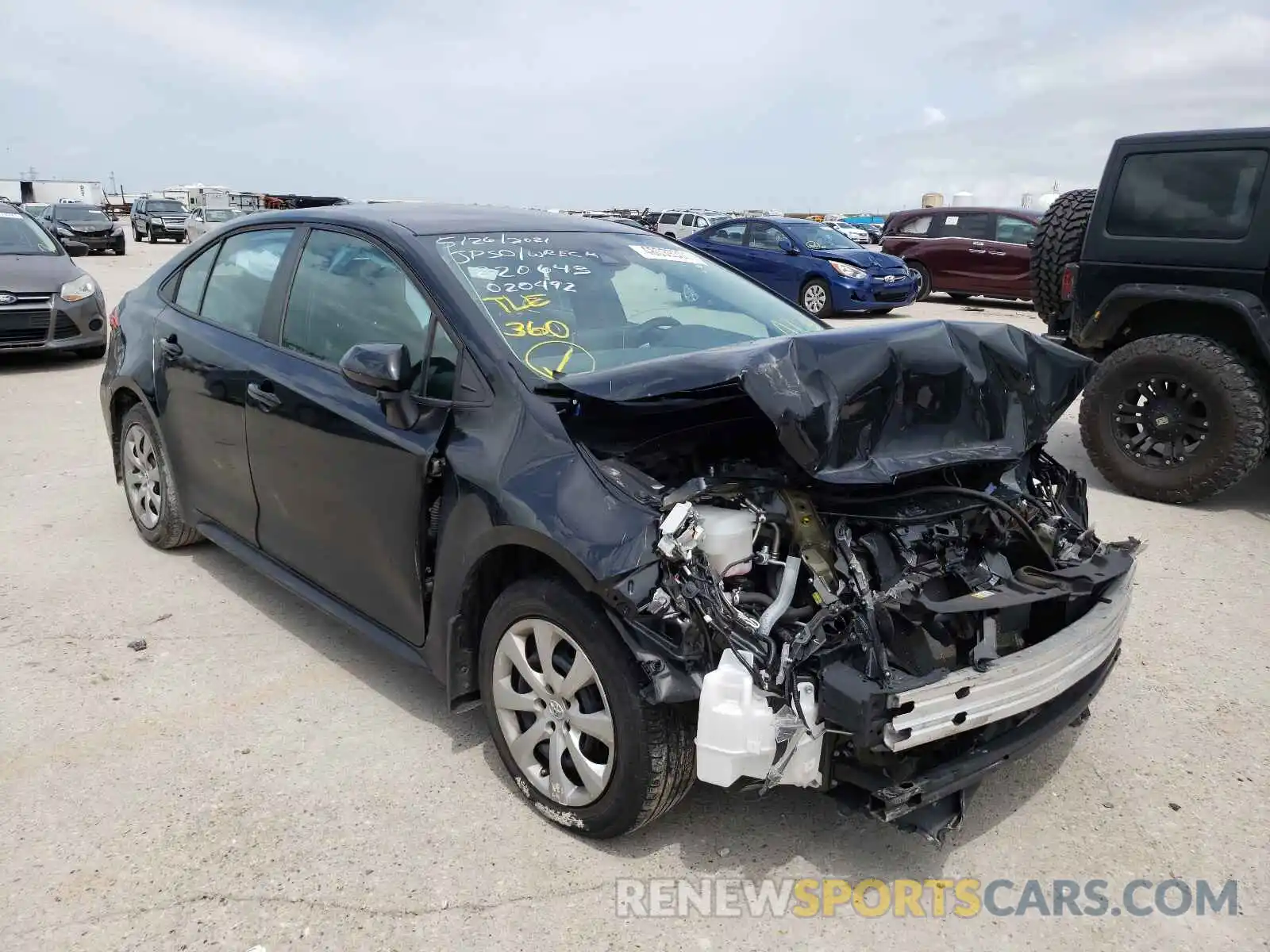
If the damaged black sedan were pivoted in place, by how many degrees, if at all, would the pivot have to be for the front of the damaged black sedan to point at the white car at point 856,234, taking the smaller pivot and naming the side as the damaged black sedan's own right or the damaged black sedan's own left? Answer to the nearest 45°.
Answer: approximately 135° to the damaged black sedan's own left

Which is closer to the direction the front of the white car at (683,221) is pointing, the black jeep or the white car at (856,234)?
the black jeep

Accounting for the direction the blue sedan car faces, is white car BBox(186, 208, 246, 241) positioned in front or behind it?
behind

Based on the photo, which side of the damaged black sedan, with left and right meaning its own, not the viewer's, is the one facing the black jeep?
left

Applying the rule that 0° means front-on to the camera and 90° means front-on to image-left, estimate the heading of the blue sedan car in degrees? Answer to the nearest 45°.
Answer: approximately 315°

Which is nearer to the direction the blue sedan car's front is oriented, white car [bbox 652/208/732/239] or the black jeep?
the black jeep

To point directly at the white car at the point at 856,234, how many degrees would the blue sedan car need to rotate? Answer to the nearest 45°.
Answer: approximately 135° to its left

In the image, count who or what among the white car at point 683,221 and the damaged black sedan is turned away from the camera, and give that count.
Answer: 0
